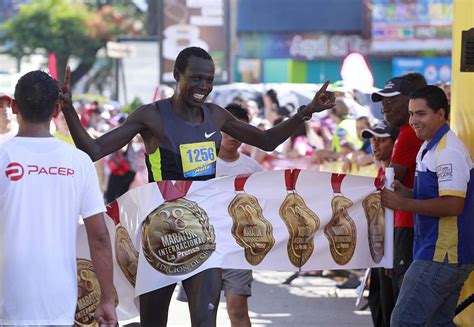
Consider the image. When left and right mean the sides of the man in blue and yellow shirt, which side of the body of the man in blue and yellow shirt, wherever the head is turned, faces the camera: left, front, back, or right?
left

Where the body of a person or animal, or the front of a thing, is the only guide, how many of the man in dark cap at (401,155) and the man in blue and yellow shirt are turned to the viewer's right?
0

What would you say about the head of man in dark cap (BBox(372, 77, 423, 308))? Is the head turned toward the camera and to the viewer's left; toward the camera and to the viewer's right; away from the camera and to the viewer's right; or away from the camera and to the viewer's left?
toward the camera and to the viewer's left

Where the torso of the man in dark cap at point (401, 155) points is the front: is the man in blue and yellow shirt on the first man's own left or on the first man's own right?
on the first man's own left

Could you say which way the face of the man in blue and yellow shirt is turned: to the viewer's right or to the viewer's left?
to the viewer's left

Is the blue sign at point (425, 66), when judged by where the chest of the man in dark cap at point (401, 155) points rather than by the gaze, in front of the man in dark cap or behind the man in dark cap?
behind

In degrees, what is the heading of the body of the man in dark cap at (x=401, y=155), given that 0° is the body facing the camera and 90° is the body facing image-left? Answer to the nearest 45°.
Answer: approximately 45°

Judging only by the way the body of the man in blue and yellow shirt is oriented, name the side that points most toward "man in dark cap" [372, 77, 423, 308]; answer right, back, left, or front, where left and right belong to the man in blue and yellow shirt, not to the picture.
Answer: right

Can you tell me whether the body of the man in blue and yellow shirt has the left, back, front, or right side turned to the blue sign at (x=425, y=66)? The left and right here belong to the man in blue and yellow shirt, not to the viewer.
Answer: right

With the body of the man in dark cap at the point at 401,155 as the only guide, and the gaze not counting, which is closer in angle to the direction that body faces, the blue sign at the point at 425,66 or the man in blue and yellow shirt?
the man in blue and yellow shirt
